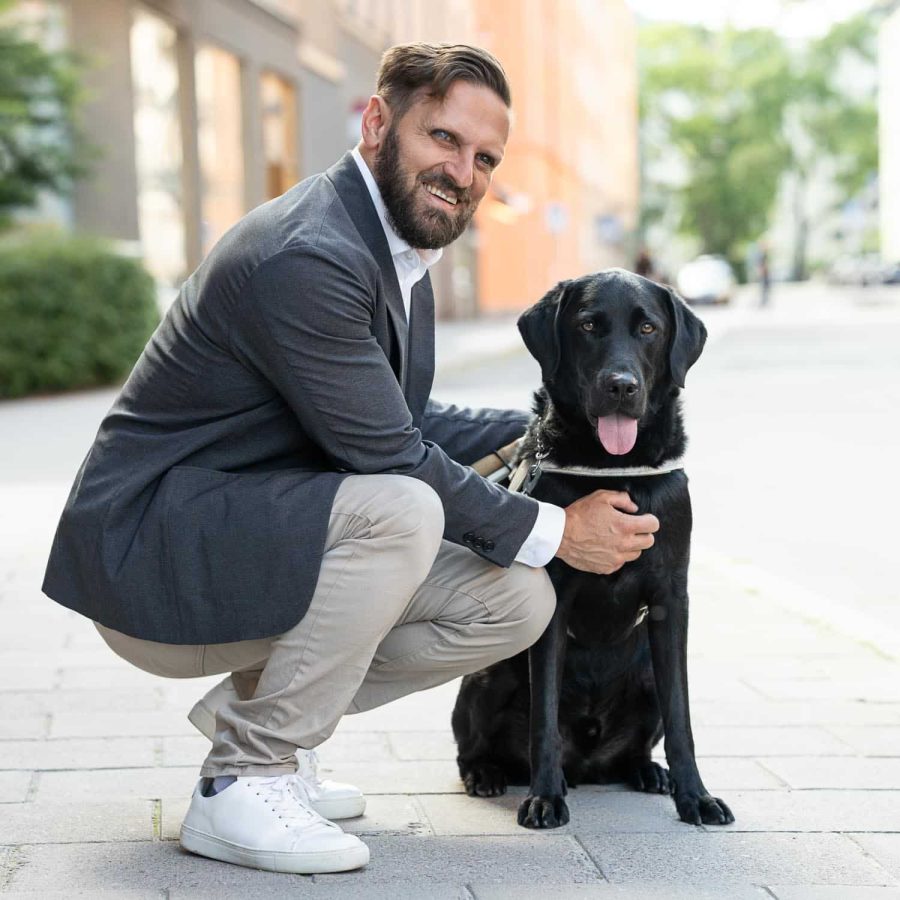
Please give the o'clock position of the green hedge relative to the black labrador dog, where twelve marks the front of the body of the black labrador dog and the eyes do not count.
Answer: The green hedge is roughly at 5 o'clock from the black labrador dog.

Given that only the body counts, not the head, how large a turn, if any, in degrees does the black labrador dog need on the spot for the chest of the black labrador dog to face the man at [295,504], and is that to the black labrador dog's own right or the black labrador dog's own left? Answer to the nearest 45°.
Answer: approximately 45° to the black labrador dog's own right

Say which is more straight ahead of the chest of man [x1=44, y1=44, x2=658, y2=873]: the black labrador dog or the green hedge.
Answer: the black labrador dog

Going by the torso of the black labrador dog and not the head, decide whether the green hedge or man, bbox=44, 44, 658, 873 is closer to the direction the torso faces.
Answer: the man

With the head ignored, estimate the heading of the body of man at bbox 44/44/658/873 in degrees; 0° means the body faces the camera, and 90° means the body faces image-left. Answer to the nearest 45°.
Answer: approximately 270°

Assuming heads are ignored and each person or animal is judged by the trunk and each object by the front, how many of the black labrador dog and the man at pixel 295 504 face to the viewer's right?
1

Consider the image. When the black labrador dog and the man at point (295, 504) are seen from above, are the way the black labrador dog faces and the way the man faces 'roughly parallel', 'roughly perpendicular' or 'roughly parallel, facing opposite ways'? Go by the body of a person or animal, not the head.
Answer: roughly perpendicular

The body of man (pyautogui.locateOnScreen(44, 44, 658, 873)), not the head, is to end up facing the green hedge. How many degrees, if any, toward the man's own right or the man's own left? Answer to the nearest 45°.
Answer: approximately 90° to the man's own left

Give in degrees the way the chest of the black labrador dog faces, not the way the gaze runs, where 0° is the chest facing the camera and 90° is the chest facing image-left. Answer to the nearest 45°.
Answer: approximately 0°
